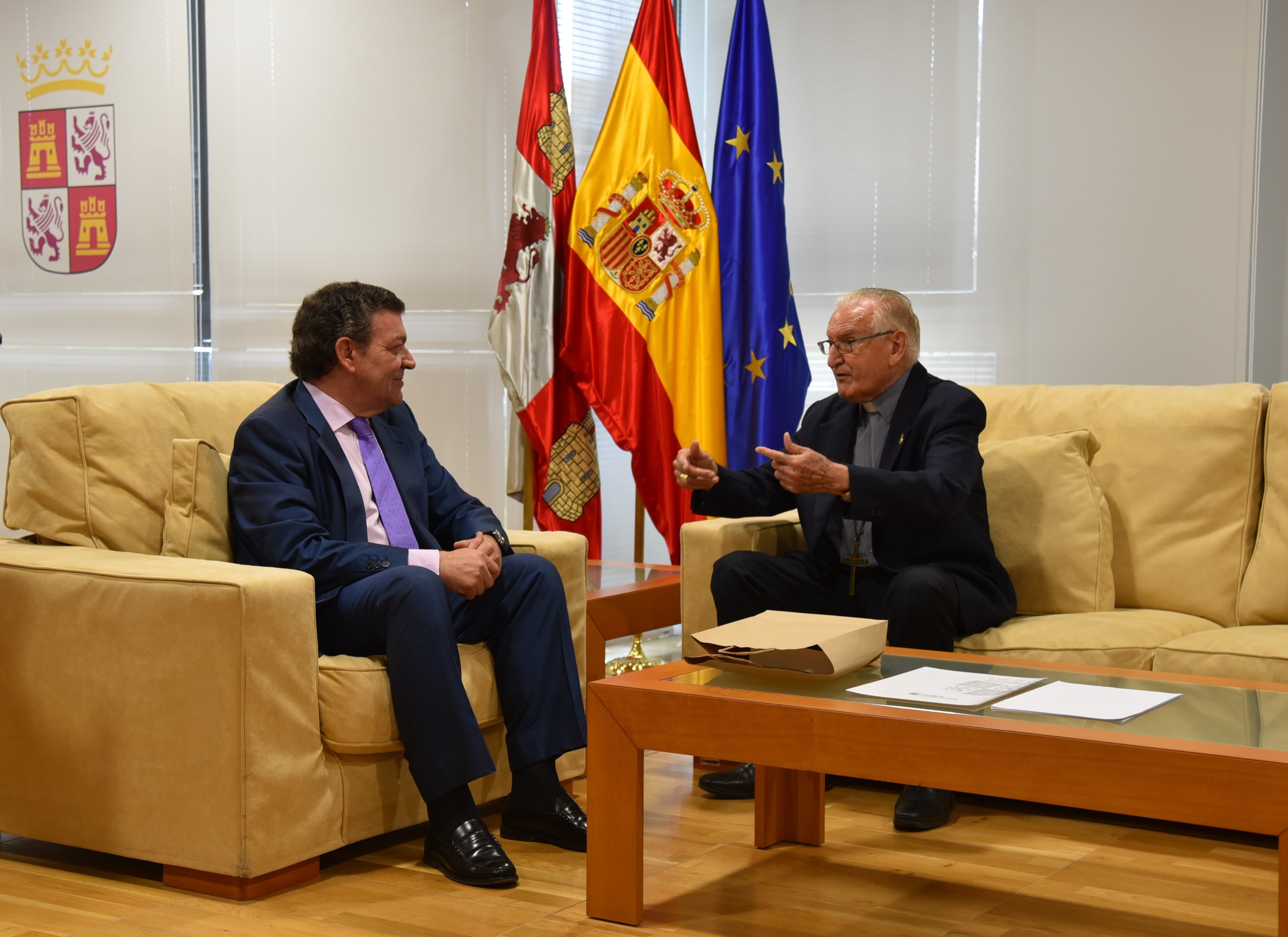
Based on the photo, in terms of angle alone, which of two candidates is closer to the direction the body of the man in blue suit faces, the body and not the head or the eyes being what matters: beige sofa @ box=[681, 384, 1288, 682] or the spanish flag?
the beige sofa

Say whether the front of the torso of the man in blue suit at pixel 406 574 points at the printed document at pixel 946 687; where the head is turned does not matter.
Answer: yes

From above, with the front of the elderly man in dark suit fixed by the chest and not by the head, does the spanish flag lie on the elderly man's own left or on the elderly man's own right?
on the elderly man's own right

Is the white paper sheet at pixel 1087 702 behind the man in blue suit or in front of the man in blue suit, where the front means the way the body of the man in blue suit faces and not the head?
in front

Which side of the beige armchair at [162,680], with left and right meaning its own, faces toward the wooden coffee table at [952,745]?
front

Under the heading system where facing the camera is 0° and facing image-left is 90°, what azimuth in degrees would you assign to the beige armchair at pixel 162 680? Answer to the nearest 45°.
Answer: approximately 315°

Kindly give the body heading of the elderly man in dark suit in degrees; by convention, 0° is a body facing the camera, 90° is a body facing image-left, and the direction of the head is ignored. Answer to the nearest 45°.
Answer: approximately 45°

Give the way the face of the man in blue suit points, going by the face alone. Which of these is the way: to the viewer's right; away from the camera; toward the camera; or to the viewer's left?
to the viewer's right

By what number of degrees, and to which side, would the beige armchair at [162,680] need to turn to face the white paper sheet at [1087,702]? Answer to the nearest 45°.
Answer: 0° — it already faces it

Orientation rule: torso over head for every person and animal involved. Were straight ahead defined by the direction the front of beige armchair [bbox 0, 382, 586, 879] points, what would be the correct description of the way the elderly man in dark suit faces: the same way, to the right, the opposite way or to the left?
to the right

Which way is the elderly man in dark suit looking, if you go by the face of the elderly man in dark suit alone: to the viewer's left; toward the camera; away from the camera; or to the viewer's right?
to the viewer's left
